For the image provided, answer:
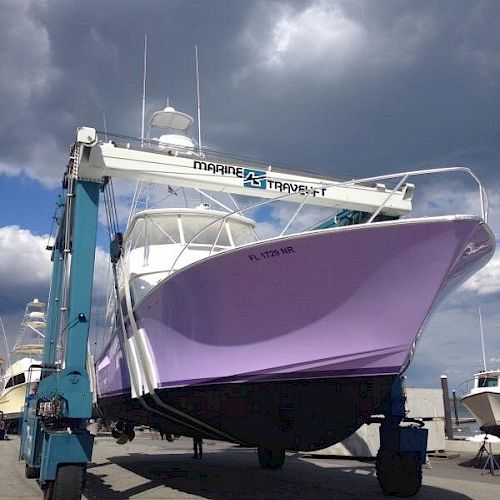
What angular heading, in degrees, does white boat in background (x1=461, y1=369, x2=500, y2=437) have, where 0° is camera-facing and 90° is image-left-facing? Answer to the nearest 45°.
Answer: approximately 45°
